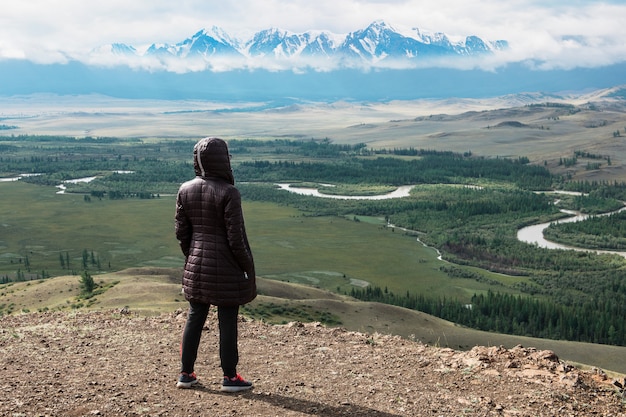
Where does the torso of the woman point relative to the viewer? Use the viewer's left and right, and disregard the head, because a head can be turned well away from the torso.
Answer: facing away from the viewer and to the right of the viewer
